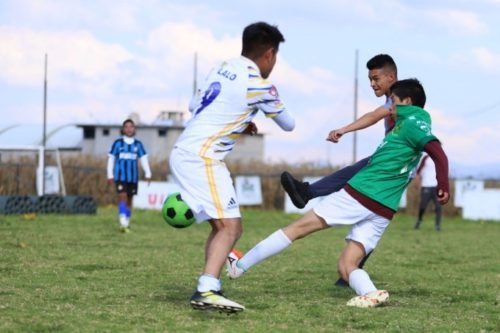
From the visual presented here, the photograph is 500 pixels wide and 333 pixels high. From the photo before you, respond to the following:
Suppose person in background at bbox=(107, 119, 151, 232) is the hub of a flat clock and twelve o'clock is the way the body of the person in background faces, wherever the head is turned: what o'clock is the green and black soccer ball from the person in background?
The green and black soccer ball is roughly at 12 o'clock from the person in background.

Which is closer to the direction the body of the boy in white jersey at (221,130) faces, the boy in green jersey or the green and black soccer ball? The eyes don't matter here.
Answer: the boy in green jersey

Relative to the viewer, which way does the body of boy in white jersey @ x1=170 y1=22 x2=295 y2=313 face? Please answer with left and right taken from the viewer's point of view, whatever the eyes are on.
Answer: facing away from the viewer and to the right of the viewer

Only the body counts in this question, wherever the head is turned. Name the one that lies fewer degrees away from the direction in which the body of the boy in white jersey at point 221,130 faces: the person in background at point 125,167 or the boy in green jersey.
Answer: the boy in green jersey

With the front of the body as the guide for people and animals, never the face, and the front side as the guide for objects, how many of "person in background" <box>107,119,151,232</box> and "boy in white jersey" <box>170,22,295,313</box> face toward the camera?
1

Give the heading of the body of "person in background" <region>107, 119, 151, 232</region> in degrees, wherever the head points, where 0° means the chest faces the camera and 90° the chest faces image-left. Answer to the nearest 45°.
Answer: approximately 0°

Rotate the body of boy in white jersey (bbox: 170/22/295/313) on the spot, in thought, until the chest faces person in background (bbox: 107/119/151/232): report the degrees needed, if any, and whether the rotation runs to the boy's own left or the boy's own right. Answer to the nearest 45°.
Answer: approximately 45° to the boy's own left

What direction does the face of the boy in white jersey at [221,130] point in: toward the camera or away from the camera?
away from the camera

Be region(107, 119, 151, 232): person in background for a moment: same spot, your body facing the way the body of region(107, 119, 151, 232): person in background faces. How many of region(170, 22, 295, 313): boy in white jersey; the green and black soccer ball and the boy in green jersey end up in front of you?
3
